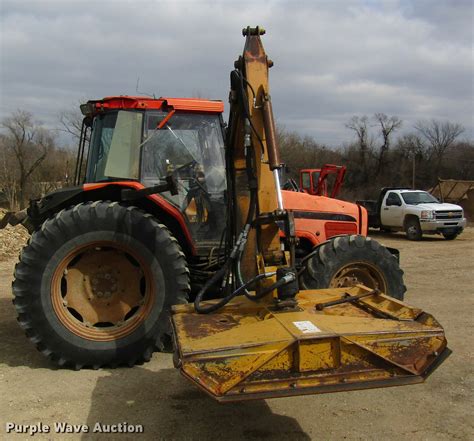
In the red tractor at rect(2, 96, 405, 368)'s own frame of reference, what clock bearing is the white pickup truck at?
The white pickup truck is roughly at 10 o'clock from the red tractor.

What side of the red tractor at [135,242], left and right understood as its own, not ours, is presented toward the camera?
right

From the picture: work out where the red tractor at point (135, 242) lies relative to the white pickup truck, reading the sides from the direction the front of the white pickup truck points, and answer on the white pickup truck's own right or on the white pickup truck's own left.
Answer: on the white pickup truck's own right

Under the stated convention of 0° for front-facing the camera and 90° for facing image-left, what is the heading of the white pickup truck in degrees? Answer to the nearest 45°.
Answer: approximately 315°
